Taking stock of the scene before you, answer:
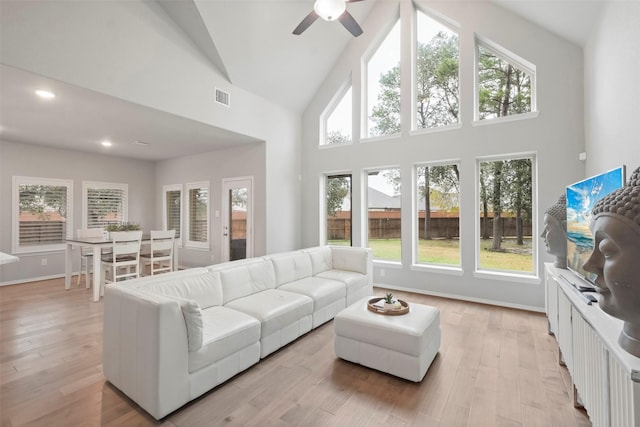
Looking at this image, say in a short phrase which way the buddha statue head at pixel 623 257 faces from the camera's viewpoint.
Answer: facing to the left of the viewer

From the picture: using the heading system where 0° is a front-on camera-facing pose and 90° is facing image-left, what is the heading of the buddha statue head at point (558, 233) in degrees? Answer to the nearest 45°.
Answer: approximately 90°

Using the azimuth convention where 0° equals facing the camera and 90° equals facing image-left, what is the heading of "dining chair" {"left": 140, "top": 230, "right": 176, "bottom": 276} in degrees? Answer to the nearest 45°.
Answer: approximately 135°

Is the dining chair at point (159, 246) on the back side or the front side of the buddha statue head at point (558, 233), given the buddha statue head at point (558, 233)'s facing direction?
on the front side

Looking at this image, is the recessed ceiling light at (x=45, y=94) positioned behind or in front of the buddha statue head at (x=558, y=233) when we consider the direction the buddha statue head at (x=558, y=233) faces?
in front

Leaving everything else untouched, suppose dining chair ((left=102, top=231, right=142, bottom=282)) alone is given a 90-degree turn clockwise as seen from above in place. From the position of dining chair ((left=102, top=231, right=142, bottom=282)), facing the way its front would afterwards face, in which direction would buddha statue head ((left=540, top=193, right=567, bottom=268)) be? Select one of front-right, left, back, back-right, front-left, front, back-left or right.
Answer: right

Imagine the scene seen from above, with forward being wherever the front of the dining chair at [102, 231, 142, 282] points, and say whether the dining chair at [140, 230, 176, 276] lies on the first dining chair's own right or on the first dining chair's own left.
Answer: on the first dining chair's own right
